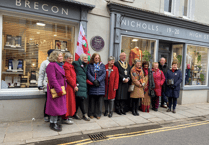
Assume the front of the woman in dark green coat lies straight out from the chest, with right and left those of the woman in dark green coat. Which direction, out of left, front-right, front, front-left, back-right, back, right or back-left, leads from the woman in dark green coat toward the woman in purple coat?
right

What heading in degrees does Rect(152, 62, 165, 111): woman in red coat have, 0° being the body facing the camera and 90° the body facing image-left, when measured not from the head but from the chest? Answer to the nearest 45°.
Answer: approximately 45°

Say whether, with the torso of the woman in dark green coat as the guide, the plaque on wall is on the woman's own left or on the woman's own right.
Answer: on the woman's own left

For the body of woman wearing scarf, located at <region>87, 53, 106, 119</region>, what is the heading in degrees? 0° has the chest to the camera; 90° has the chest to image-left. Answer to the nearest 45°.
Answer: approximately 0°
